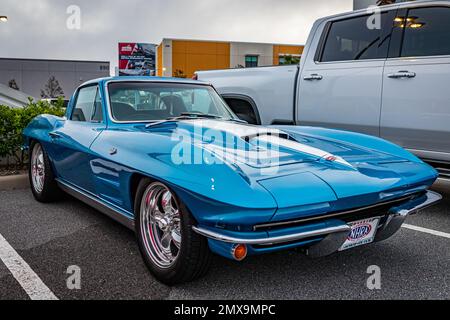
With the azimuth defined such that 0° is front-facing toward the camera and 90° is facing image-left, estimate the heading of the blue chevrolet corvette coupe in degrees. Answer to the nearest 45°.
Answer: approximately 315°

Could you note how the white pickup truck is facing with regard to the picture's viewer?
facing the viewer and to the right of the viewer

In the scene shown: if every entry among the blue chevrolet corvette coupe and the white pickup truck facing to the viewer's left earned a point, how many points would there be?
0

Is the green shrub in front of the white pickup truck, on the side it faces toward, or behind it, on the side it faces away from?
behind

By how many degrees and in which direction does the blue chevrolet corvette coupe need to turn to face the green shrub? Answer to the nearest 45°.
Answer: approximately 180°

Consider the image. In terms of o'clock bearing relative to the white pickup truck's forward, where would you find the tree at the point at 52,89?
The tree is roughly at 6 o'clock from the white pickup truck.

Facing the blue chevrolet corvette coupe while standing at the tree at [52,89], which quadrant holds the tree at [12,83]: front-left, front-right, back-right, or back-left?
back-right

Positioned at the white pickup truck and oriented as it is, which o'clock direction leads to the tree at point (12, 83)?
The tree is roughly at 6 o'clock from the white pickup truck.

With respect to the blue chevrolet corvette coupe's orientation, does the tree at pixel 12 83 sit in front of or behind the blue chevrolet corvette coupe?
behind
